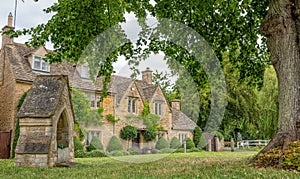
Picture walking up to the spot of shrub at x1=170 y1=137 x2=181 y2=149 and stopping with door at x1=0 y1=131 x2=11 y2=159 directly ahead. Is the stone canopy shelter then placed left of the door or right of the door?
left

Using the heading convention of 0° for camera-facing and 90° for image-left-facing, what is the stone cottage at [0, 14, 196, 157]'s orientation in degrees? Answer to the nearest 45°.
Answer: approximately 315°

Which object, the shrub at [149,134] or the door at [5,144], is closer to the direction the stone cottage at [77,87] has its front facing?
the shrub

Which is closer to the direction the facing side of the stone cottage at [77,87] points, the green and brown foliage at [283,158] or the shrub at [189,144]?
the green and brown foliage

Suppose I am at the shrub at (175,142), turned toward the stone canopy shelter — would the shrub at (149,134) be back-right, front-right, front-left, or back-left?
front-right

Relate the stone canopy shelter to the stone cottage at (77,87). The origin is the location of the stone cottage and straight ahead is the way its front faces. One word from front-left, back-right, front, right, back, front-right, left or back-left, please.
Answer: front-right
